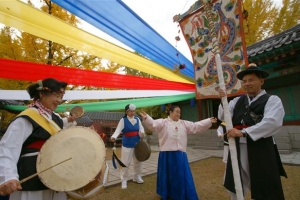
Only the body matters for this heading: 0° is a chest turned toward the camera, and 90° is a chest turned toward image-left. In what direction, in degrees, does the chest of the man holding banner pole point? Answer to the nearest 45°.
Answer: approximately 45°
